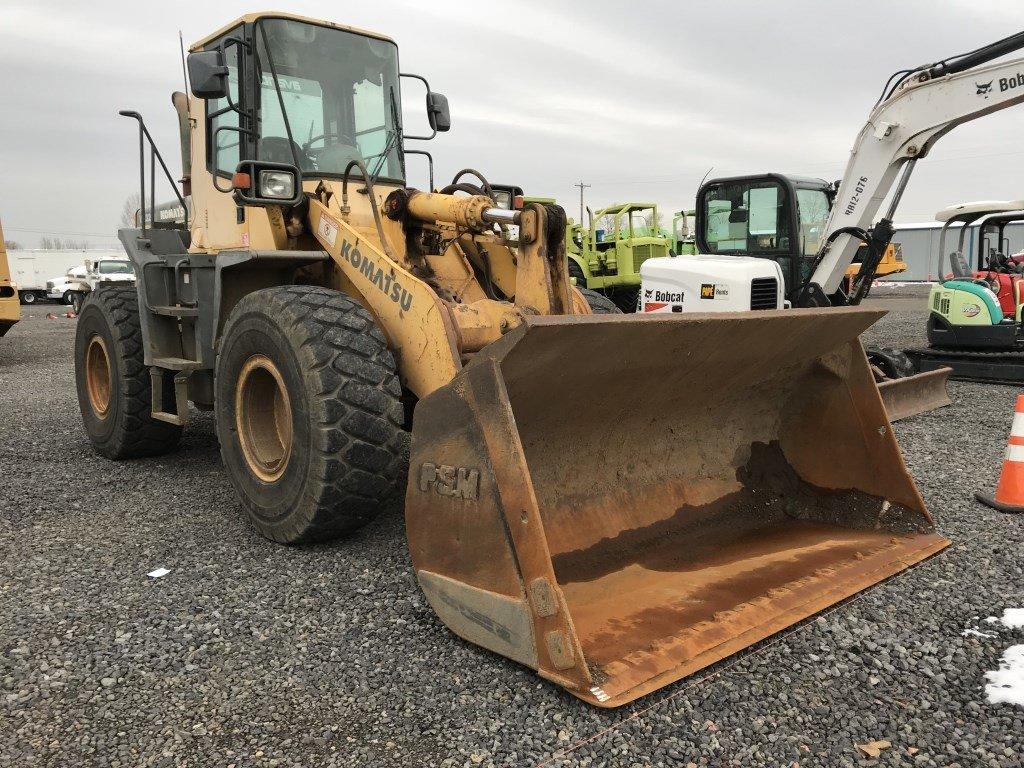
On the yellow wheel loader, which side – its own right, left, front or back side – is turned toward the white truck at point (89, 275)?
back

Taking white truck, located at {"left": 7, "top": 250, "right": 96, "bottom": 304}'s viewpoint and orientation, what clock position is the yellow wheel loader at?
The yellow wheel loader is roughly at 3 o'clock from the white truck.

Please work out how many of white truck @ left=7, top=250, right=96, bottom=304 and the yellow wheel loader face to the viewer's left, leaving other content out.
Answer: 0

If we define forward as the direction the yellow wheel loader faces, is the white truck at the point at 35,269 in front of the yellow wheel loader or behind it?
behind

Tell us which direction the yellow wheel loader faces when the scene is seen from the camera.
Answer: facing the viewer and to the right of the viewer

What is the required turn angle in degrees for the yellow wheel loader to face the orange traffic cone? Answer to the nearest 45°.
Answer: approximately 45° to its left

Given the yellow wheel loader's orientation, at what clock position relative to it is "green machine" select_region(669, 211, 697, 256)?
The green machine is roughly at 8 o'clock from the yellow wheel loader.

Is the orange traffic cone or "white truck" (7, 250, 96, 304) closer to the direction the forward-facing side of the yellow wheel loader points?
the orange traffic cone

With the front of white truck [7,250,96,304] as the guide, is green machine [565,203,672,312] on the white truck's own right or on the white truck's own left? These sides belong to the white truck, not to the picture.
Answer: on the white truck's own right
